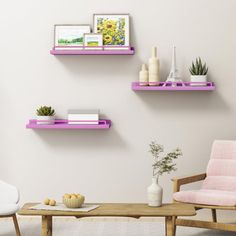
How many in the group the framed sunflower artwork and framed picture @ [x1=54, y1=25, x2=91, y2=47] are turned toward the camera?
2

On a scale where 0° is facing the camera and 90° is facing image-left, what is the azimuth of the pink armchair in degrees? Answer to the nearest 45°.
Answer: approximately 45°

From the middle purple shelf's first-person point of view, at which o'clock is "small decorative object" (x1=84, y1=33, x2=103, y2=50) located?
The small decorative object is roughly at 3 o'clock from the middle purple shelf.

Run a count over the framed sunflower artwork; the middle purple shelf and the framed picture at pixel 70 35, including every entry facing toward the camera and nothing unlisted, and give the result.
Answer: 3

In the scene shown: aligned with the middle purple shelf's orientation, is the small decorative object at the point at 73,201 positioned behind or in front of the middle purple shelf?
in front

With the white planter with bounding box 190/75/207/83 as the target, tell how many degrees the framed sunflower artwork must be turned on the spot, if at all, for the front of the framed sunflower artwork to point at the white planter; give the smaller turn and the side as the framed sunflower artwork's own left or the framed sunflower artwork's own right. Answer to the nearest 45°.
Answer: approximately 90° to the framed sunflower artwork's own left

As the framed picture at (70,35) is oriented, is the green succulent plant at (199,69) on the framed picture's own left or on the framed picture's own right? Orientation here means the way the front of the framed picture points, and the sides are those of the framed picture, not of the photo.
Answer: on the framed picture's own left

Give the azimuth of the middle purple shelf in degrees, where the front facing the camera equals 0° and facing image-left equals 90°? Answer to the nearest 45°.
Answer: approximately 0°
